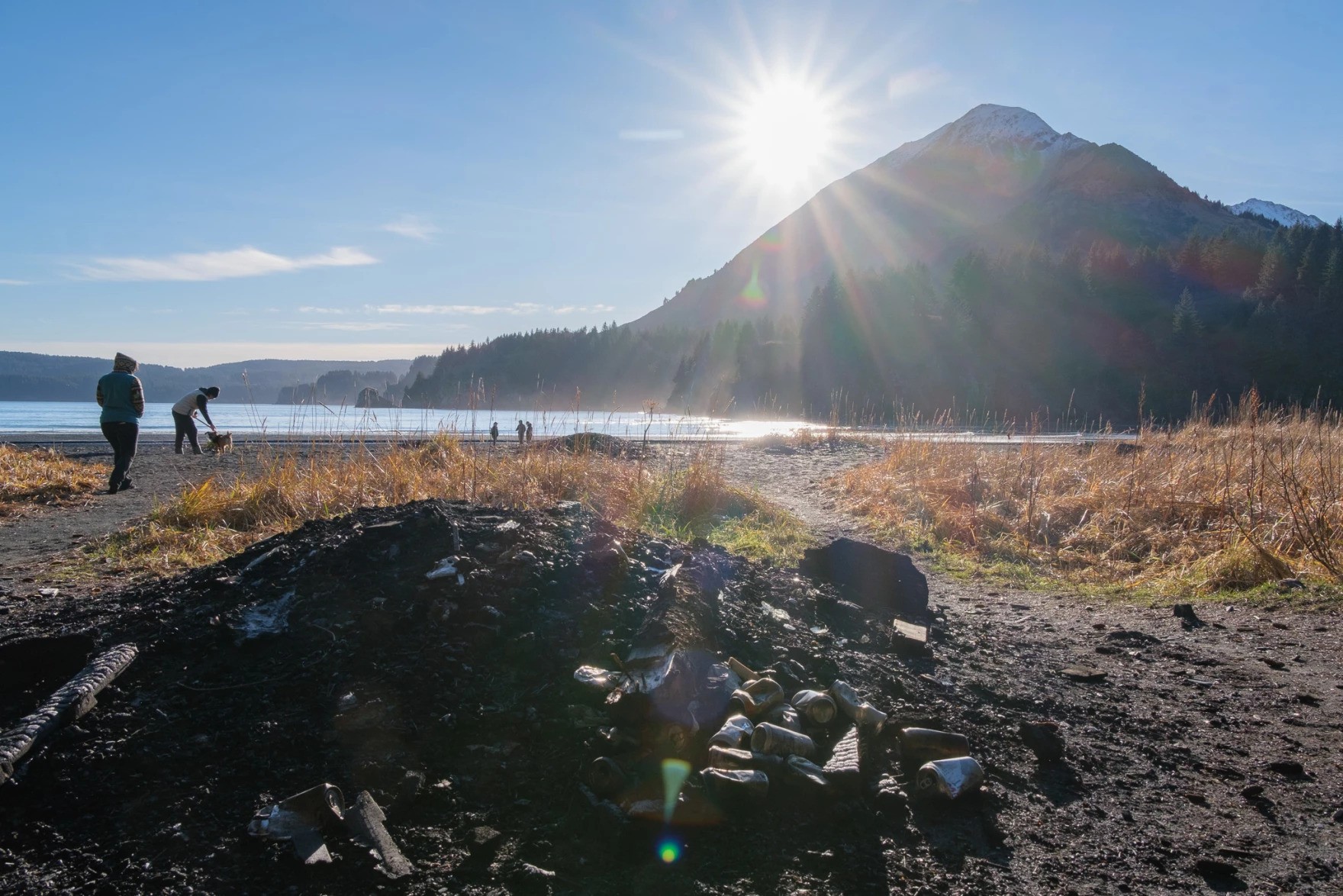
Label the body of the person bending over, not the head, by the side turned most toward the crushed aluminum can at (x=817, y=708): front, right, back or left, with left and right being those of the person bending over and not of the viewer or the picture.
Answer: right

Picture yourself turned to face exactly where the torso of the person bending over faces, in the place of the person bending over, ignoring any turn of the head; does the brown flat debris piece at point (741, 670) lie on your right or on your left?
on your right

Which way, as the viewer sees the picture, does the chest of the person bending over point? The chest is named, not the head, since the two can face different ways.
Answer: to the viewer's right

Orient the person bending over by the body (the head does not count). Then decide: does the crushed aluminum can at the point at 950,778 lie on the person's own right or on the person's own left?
on the person's own right

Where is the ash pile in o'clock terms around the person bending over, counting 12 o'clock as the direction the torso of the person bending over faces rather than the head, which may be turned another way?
The ash pile is roughly at 3 o'clock from the person bending over.

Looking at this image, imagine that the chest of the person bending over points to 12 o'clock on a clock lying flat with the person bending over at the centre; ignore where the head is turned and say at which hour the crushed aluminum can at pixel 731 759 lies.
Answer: The crushed aluminum can is roughly at 3 o'clock from the person bending over.

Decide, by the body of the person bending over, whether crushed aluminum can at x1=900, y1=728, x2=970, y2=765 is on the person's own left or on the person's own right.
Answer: on the person's own right

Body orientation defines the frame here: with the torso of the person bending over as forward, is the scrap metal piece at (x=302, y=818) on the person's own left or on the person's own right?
on the person's own right

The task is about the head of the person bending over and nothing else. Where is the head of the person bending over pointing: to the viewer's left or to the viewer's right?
to the viewer's right
